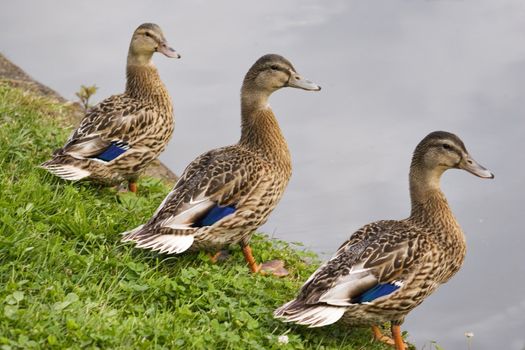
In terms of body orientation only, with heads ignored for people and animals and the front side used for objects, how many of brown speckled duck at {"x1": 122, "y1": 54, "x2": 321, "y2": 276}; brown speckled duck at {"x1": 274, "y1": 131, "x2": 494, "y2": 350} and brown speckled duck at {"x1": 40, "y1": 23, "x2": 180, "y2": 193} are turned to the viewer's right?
3

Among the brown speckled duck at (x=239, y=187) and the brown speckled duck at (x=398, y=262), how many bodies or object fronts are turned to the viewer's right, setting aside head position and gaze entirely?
2

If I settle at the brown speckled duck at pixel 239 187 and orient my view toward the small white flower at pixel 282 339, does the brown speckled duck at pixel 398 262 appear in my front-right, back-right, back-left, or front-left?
front-left

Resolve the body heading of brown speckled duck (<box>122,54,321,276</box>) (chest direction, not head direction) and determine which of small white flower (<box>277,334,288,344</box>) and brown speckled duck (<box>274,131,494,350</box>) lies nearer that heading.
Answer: the brown speckled duck

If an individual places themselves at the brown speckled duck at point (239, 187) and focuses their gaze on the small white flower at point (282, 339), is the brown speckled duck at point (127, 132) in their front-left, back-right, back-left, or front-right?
back-right

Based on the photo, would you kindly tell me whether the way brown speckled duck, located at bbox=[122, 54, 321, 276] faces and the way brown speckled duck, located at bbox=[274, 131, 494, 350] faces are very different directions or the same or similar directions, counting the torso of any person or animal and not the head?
same or similar directions

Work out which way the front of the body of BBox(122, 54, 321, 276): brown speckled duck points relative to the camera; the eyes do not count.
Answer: to the viewer's right

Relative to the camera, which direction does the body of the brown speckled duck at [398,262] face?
to the viewer's right

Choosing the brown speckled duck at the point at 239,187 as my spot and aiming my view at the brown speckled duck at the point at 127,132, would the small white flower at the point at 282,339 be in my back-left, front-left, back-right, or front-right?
back-left

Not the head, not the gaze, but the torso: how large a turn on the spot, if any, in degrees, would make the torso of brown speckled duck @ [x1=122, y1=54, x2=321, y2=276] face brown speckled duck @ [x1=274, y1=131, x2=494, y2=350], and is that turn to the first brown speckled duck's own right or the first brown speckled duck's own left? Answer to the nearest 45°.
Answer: approximately 45° to the first brown speckled duck's own right

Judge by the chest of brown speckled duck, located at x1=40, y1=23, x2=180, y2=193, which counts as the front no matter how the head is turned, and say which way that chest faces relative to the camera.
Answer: to the viewer's right

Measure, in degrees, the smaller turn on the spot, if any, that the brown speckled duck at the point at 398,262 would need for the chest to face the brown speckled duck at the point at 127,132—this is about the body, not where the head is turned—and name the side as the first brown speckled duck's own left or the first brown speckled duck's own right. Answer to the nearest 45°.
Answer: approximately 135° to the first brown speckled duck's own left
